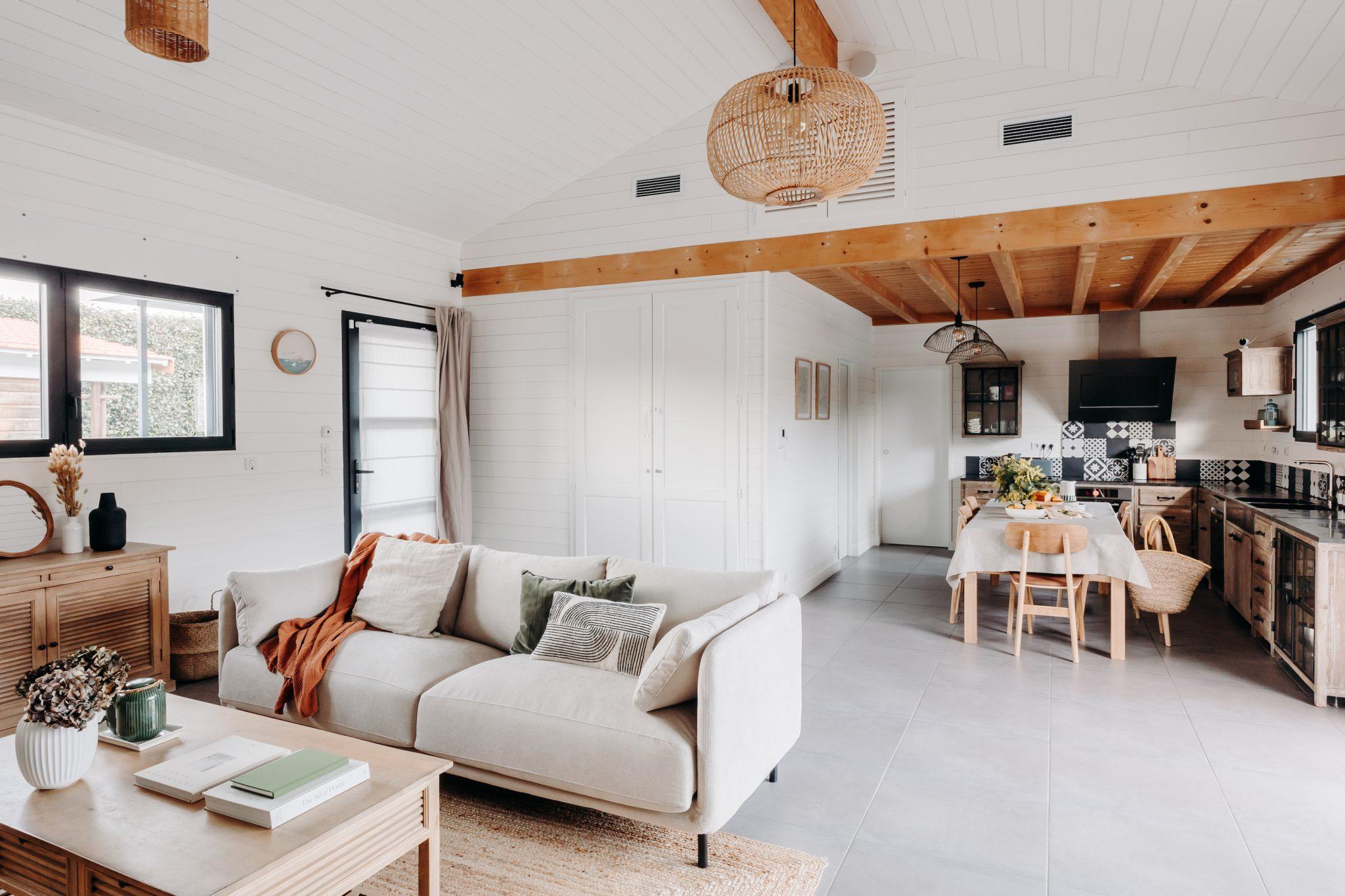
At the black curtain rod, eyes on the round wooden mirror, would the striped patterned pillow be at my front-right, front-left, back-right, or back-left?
front-left

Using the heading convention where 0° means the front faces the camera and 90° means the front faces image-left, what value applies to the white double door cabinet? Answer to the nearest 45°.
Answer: approximately 0°

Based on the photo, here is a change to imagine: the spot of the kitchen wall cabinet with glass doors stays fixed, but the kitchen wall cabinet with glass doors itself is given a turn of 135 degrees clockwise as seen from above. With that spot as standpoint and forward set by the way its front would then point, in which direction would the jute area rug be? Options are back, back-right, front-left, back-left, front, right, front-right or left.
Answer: back-left

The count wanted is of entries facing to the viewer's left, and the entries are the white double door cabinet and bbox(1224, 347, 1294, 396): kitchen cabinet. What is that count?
1

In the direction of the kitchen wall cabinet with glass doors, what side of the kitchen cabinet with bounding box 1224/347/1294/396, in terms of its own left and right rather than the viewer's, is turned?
front

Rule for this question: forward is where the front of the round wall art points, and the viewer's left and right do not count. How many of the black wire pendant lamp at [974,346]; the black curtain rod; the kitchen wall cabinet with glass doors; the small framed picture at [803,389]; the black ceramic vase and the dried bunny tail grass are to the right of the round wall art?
2

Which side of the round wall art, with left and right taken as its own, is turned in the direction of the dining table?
front

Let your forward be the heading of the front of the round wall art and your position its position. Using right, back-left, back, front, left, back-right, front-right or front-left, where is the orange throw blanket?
front-right

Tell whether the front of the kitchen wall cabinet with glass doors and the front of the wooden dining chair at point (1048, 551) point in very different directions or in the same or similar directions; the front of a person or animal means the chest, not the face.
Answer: very different directions

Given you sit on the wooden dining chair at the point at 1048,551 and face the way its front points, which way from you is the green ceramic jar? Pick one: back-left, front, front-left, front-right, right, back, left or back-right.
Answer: back-left

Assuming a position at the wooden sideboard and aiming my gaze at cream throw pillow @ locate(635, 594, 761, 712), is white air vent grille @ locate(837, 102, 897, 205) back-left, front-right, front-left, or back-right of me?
front-left

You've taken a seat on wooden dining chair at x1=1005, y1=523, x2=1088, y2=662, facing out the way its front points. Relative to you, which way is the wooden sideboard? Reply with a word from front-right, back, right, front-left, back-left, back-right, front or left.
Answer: back-left

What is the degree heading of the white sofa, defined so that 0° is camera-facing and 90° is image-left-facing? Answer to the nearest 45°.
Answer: approximately 45°

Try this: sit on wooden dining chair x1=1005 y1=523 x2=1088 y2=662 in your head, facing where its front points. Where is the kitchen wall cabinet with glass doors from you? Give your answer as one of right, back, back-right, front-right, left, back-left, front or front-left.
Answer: front

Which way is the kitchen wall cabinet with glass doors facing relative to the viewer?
toward the camera

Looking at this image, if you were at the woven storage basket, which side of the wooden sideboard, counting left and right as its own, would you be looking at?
left

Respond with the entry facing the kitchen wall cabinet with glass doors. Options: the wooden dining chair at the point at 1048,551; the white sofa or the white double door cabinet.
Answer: the wooden dining chair

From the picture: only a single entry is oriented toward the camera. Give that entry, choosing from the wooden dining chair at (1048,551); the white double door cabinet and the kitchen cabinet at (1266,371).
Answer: the white double door cabinet
